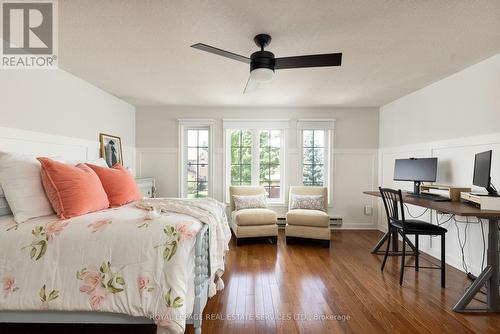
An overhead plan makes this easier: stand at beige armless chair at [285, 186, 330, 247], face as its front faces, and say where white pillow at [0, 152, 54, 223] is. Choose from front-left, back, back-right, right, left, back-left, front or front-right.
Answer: front-right

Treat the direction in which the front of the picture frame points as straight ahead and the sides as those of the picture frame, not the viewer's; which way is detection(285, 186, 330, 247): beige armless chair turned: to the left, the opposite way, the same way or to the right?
to the right

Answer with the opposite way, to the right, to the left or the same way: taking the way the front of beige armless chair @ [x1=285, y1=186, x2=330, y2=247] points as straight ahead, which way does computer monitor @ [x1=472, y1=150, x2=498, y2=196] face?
to the right

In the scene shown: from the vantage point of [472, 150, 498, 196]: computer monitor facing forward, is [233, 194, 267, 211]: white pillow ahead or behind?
ahead

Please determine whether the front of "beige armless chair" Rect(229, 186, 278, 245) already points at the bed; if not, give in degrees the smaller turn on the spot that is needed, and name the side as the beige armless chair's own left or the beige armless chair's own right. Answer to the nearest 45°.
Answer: approximately 90° to the beige armless chair's own right

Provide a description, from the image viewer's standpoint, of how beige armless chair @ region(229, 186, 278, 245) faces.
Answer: facing the viewer and to the right of the viewer

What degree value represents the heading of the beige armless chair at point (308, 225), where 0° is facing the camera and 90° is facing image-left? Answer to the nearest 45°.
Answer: approximately 0°

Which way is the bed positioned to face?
to the viewer's right

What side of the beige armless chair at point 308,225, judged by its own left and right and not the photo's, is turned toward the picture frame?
right

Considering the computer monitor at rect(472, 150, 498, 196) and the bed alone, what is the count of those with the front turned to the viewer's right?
1

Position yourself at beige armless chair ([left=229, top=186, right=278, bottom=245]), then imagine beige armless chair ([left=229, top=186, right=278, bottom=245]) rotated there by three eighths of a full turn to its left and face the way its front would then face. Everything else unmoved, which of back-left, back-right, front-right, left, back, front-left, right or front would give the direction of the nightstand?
left

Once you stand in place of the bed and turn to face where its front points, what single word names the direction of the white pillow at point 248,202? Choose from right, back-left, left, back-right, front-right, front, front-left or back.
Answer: front-left

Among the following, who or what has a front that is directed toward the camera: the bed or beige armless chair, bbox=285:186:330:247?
the beige armless chair

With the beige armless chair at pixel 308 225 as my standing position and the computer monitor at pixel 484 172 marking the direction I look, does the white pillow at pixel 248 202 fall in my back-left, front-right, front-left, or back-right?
back-right

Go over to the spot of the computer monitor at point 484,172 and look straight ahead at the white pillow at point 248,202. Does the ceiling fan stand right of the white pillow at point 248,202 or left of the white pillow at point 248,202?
left

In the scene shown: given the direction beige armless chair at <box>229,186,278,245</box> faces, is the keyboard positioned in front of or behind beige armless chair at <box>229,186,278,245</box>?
in front

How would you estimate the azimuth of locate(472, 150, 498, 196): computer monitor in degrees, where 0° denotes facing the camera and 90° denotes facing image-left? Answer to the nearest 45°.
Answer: approximately 45°

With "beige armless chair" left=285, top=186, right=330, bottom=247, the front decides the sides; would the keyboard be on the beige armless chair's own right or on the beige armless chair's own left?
on the beige armless chair's own left

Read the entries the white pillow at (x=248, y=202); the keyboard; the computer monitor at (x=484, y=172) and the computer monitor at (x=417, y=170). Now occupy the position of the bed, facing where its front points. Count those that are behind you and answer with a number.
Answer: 0

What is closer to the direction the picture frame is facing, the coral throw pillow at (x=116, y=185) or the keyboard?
the keyboard

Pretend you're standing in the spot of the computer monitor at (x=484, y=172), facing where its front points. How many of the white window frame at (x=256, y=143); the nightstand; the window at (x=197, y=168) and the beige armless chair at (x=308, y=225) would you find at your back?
0
